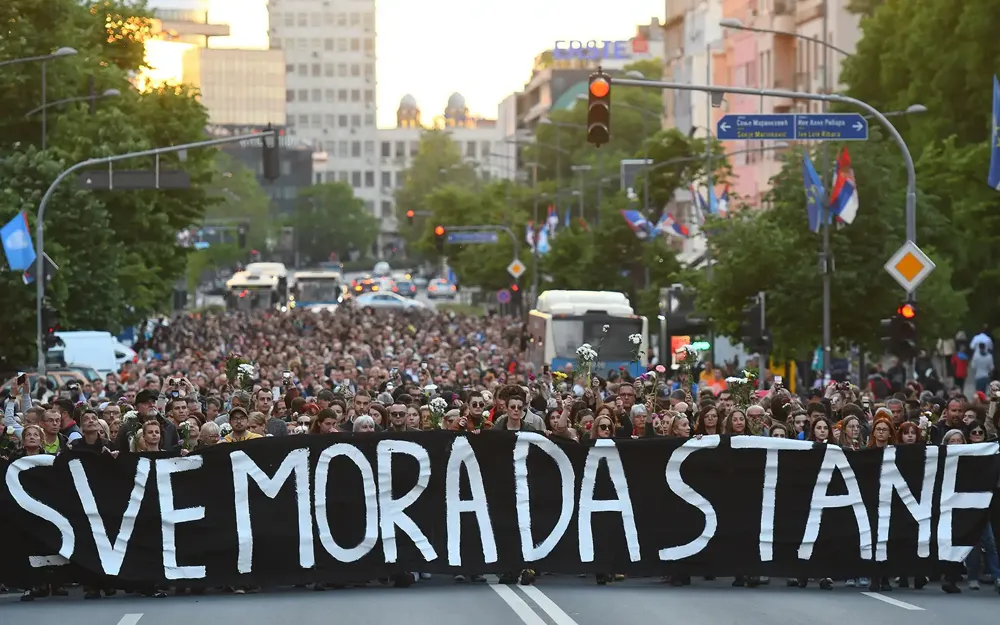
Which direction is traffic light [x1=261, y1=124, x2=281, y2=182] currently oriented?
away from the camera

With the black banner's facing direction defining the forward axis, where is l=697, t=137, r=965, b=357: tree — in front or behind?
behind

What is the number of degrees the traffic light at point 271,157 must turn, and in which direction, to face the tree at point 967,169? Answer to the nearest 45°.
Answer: approximately 90° to its right

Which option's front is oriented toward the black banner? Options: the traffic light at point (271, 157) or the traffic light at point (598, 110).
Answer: the traffic light at point (598, 110)

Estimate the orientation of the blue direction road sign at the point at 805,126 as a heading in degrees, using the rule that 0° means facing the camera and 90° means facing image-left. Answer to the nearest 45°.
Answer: approximately 0°
